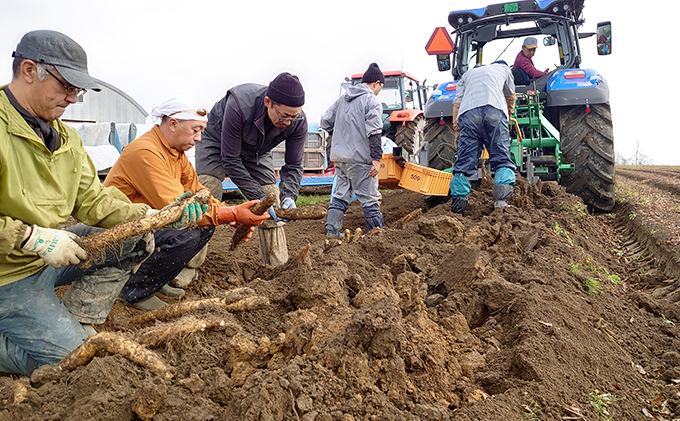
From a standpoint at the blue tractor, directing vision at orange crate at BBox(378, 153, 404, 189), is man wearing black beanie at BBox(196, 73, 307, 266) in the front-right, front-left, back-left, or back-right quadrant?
front-left

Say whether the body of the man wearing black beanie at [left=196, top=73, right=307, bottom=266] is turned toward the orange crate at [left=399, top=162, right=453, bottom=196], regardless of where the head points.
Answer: no

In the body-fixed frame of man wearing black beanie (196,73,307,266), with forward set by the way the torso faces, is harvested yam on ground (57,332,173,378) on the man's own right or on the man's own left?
on the man's own right

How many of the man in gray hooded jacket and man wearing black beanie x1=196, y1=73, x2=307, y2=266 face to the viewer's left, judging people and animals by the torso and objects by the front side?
0

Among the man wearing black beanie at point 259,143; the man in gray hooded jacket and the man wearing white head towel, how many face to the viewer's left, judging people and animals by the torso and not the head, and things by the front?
0

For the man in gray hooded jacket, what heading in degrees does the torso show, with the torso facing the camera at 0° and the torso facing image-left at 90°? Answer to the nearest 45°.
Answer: approximately 225°

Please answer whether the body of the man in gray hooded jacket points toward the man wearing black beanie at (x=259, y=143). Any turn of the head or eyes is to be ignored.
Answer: no

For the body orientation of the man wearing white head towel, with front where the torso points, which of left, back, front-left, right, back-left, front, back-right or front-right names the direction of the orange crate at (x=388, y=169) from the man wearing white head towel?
front-left

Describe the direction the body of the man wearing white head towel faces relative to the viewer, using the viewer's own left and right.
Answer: facing to the right of the viewer

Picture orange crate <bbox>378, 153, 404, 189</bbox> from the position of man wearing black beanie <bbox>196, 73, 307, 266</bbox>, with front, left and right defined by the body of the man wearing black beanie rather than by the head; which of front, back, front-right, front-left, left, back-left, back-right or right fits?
left

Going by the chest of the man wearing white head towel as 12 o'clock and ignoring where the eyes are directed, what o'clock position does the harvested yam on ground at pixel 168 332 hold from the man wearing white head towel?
The harvested yam on ground is roughly at 3 o'clock from the man wearing white head towel.

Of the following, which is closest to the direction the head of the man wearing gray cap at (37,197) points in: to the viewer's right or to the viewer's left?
to the viewer's right

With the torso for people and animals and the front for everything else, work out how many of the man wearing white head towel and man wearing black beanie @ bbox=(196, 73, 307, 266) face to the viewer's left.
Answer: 0

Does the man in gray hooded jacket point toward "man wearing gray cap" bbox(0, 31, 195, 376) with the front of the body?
no

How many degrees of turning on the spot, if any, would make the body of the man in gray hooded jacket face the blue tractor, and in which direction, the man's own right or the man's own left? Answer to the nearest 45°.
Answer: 0° — they already face it
